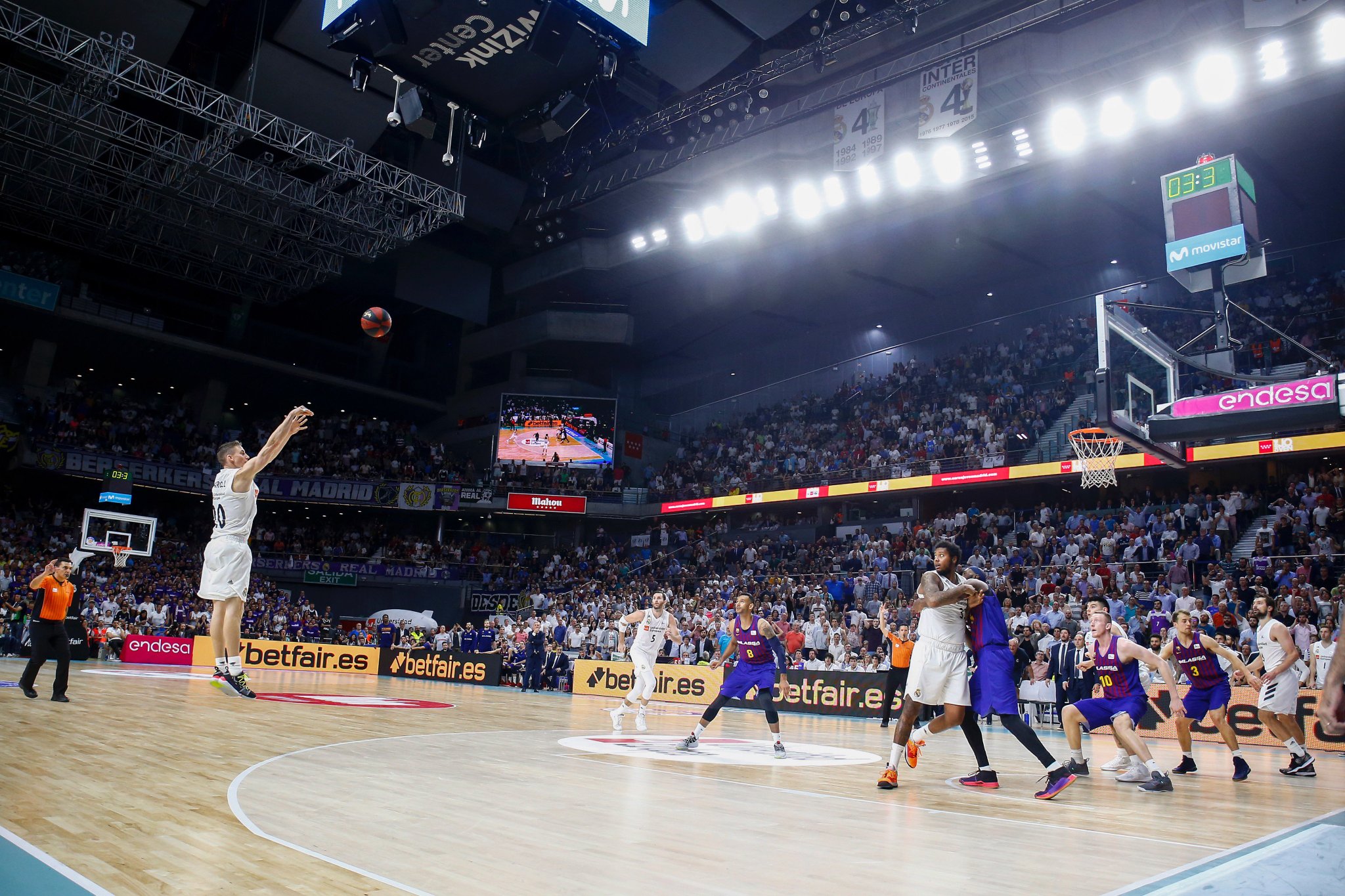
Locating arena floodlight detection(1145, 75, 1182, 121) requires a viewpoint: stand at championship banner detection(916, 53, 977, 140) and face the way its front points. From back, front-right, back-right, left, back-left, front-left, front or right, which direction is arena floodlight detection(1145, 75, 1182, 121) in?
back-left

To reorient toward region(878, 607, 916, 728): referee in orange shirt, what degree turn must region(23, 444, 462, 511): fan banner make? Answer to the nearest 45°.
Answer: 0° — it already faces them

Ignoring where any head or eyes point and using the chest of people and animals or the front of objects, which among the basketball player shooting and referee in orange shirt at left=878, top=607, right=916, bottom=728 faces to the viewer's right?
the basketball player shooting

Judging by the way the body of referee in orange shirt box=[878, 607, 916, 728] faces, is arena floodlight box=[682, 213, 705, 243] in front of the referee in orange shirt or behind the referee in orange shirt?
behind

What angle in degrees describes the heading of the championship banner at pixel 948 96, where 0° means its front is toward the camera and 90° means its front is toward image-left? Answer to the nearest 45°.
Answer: approximately 45°

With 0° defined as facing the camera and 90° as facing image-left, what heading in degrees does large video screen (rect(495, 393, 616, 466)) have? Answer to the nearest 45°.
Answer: approximately 0°

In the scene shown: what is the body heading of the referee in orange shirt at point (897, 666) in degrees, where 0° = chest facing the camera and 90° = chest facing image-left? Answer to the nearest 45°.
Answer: approximately 0°

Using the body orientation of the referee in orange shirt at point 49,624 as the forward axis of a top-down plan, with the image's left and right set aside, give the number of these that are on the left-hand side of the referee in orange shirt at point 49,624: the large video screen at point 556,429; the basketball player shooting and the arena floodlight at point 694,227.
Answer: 2

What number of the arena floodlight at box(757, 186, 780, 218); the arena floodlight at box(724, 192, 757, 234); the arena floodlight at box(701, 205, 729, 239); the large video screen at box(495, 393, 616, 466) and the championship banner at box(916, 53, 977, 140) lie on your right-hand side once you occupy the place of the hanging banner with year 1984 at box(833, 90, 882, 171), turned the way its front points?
4

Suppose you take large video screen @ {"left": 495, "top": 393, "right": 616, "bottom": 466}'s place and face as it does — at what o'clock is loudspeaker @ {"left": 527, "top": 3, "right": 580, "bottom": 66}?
The loudspeaker is roughly at 12 o'clock from the large video screen.

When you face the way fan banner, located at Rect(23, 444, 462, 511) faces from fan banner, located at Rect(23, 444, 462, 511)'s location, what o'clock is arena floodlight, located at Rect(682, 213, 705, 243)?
The arena floodlight is roughly at 11 o'clock from the fan banner.

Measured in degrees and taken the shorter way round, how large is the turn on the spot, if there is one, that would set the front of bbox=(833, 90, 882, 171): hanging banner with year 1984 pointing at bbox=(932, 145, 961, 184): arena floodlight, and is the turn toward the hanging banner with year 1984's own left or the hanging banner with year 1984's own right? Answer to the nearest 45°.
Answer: approximately 135° to the hanging banner with year 1984's own left
